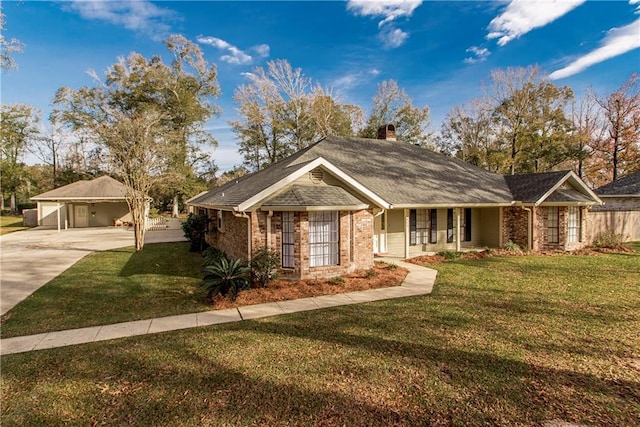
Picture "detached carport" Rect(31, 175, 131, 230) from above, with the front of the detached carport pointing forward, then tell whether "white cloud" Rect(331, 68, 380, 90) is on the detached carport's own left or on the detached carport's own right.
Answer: on the detached carport's own left

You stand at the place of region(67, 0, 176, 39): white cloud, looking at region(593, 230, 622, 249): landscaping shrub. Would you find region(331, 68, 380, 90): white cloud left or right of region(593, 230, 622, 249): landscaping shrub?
left

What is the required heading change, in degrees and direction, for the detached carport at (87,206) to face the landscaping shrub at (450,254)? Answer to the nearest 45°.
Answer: approximately 45° to its left

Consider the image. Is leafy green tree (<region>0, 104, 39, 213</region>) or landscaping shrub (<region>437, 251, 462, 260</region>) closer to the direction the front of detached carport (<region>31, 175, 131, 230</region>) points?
the landscaping shrub

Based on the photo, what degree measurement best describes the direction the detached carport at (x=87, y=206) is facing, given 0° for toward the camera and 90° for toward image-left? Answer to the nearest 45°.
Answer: approximately 0°

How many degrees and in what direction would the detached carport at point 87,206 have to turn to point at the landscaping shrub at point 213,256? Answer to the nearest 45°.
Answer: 0° — it already faces it
